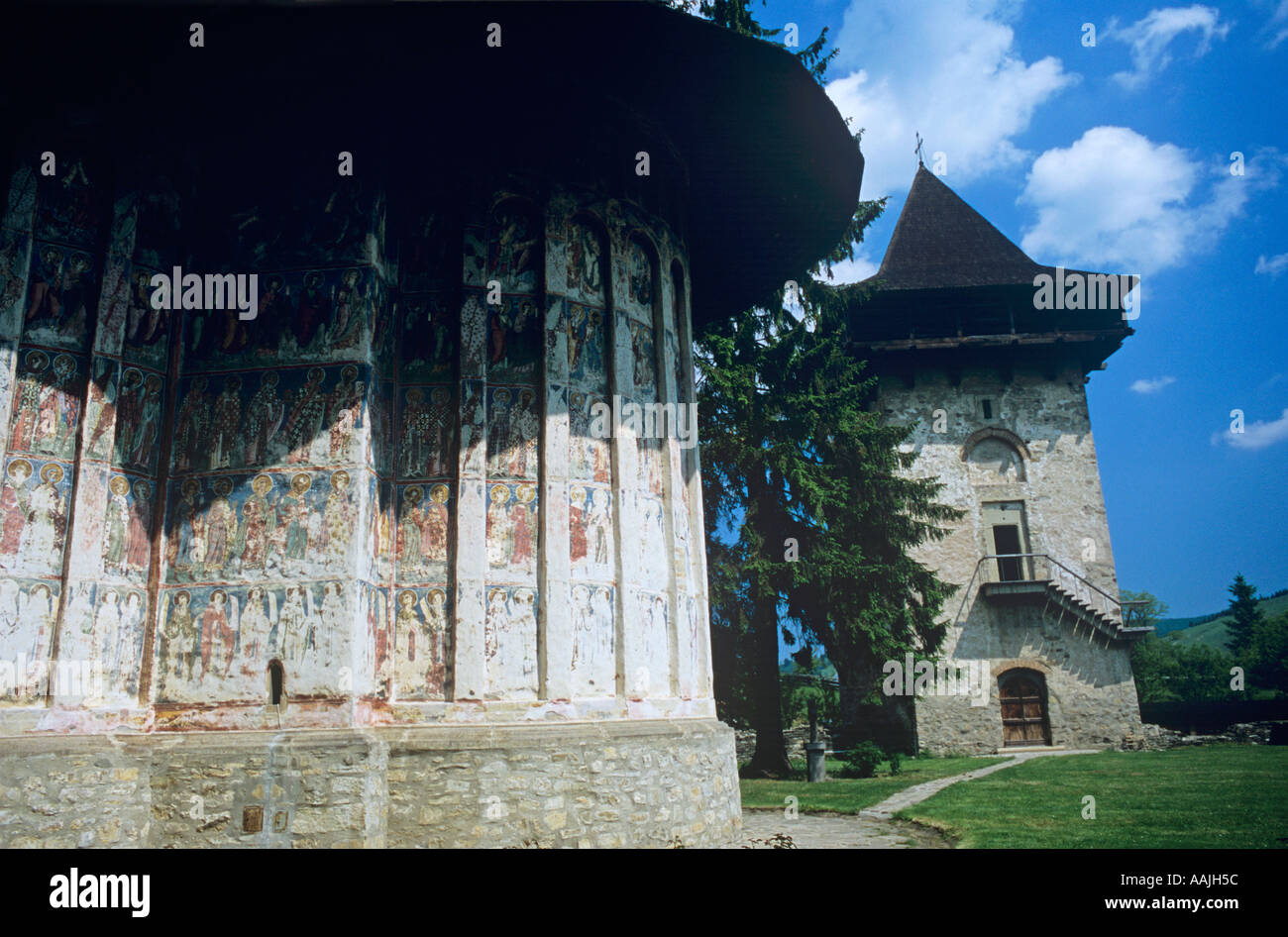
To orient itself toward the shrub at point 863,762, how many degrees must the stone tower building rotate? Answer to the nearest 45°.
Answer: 0° — it already faces it

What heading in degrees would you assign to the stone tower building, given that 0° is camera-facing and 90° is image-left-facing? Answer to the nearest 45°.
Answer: approximately 0°

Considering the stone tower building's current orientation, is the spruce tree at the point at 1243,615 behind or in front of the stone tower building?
behind
